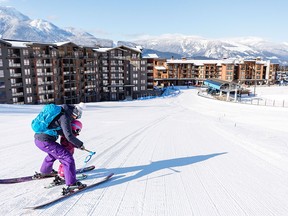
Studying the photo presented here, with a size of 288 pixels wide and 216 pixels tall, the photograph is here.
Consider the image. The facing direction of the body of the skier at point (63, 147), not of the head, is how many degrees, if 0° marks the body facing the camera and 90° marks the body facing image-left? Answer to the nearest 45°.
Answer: approximately 270°
